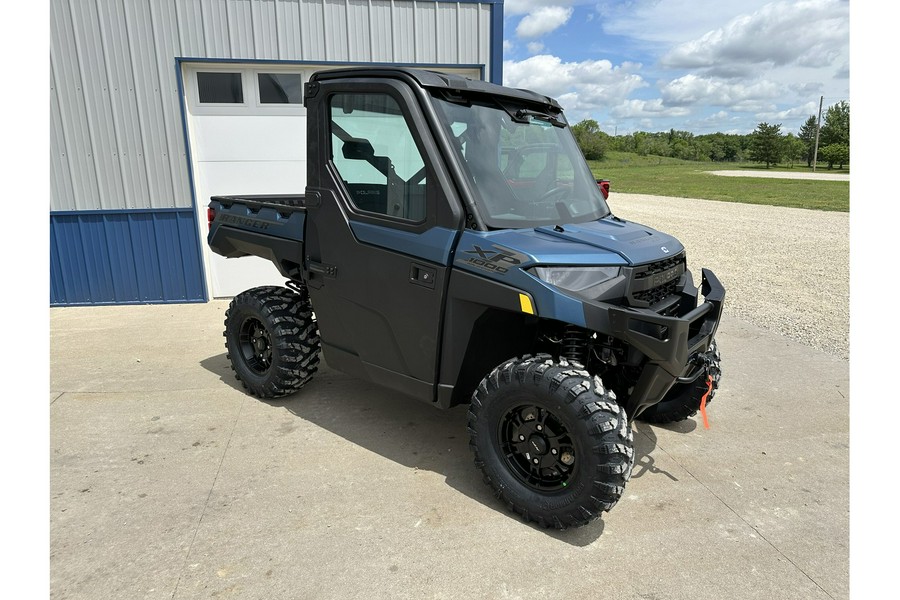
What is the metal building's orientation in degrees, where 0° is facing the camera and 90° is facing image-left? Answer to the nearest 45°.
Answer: approximately 0°

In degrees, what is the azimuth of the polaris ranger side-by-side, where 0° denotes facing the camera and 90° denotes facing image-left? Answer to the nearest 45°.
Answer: approximately 315°

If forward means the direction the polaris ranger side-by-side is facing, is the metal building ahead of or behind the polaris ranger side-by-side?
behind
